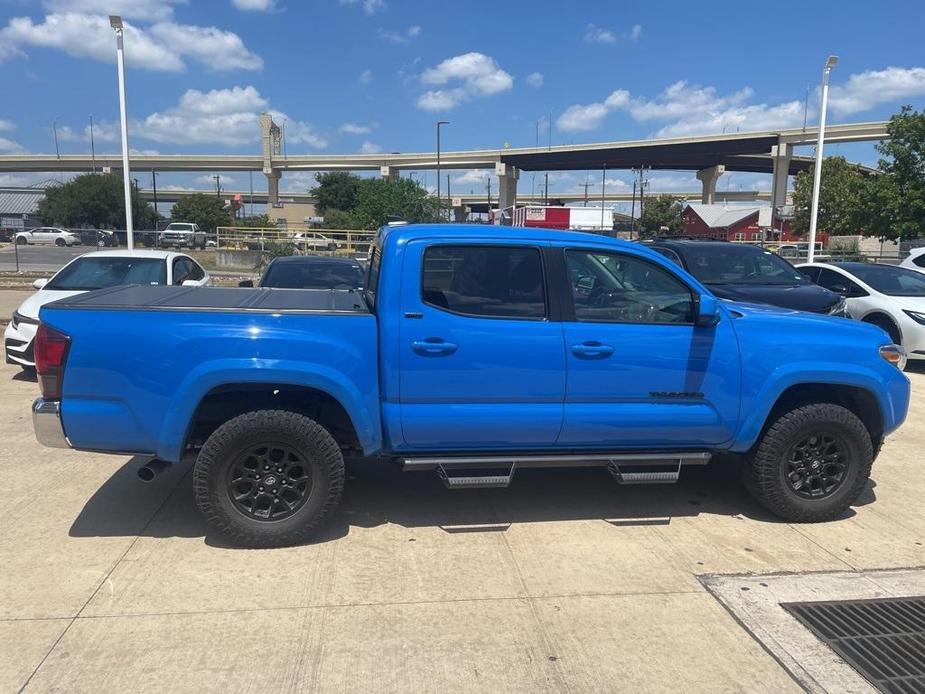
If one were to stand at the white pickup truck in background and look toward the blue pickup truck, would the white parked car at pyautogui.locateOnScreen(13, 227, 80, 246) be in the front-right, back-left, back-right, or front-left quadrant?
back-right

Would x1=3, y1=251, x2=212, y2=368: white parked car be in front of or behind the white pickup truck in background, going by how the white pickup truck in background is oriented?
in front

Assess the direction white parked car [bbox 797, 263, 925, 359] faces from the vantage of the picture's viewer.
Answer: facing the viewer and to the right of the viewer

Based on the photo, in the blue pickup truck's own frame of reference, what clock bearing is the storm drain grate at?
The storm drain grate is roughly at 1 o'clock from the blue pickup truck.

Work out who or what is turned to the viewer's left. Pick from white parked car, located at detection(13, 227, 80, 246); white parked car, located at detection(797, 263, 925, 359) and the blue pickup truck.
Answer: white parked car, located at detection(13, 227, 80, 246)

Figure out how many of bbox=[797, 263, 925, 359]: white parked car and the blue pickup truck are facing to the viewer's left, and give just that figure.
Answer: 0

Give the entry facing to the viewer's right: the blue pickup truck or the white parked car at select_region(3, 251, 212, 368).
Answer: the blue pickup truck

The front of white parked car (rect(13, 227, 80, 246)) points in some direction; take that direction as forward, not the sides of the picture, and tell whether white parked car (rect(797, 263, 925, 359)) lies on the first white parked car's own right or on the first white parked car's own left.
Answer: on the first white parked car's own left

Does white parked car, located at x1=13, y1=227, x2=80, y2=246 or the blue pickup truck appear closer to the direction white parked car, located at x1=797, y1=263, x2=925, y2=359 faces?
the blue pickup truck

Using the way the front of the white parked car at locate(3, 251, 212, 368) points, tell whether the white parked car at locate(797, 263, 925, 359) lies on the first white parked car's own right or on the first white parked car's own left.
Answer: on the first white parked car's own left

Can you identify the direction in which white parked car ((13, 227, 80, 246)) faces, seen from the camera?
facing to the left of the viewer

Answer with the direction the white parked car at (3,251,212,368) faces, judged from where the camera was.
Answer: facing the viewer and to the left of the viewer

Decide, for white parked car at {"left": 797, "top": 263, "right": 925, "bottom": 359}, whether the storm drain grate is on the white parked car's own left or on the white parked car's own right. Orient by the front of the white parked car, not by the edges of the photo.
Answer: on the white parked car's own right

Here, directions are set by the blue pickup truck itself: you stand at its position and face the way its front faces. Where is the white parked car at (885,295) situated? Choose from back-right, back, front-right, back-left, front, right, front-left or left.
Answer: front-left

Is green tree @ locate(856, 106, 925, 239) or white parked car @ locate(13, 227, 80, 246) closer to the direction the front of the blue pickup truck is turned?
the green tree

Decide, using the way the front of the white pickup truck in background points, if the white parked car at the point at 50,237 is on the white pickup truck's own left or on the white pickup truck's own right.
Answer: on the white pickup truck's own right

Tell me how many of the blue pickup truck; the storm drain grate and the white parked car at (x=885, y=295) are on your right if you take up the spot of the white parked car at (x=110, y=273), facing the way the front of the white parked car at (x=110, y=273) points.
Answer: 0

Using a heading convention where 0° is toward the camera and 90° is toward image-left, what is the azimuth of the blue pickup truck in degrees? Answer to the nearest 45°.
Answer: approximately 270°
